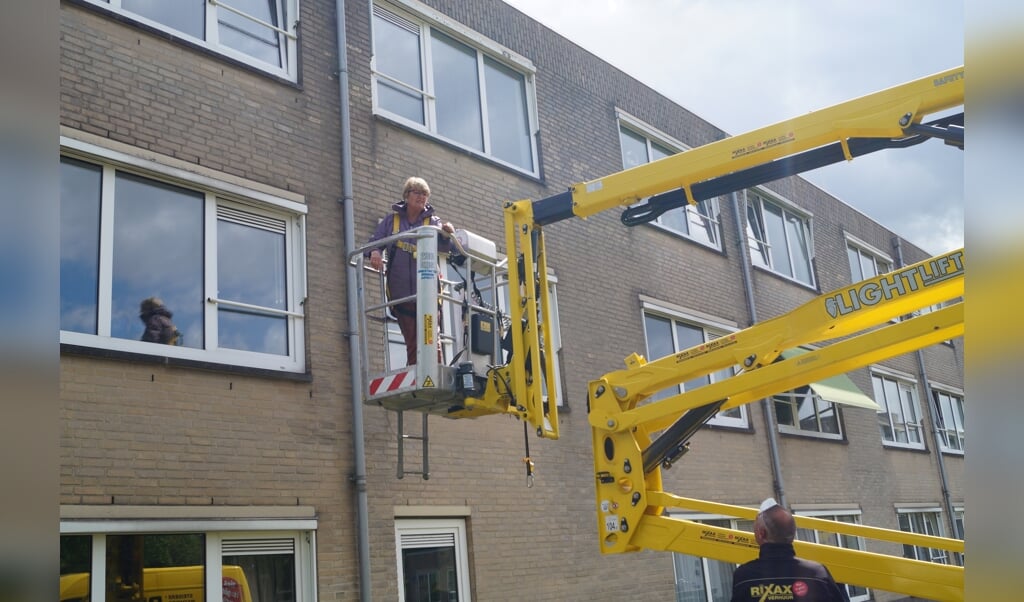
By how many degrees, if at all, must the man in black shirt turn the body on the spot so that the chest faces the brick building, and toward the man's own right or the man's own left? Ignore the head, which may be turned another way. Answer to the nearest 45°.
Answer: approximately 45° to the man's own left

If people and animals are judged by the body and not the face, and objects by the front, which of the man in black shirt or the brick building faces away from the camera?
the man in black shirt

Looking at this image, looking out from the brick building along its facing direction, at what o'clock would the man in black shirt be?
The man in black shirt is roughly at 12 o'clock from the brick building.

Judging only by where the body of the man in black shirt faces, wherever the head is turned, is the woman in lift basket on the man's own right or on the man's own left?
on the man's own left

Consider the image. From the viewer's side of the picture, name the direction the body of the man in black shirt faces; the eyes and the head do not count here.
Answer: away from the camera

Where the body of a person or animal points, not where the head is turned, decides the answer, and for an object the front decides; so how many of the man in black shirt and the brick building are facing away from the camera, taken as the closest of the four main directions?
1

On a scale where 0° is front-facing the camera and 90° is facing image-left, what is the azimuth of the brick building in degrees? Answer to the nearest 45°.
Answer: approximately 315°
